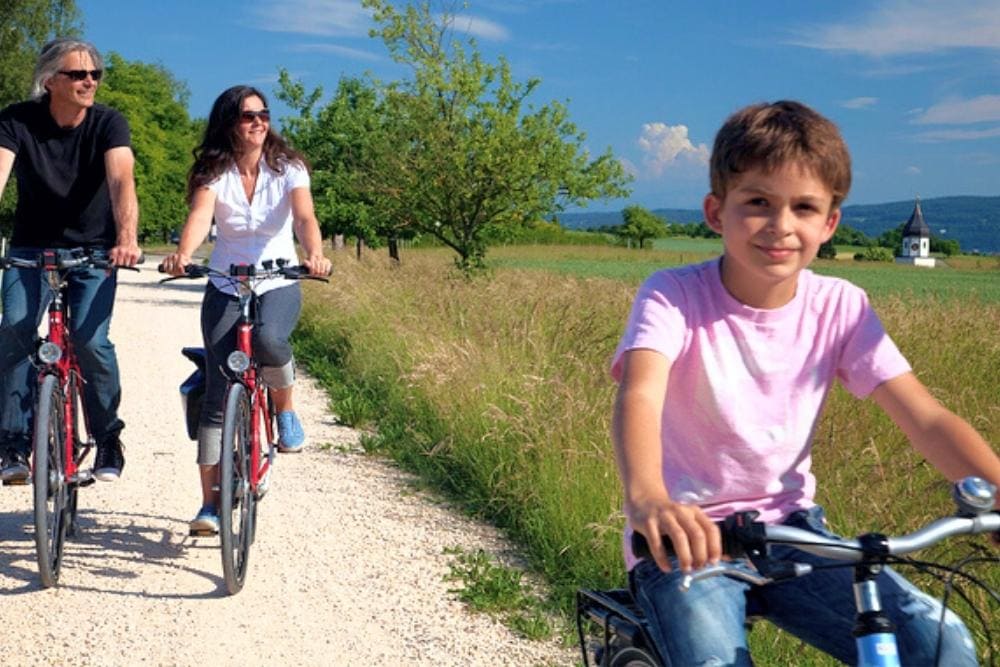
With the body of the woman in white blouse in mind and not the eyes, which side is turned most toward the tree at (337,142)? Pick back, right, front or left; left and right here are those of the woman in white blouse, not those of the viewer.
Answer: back

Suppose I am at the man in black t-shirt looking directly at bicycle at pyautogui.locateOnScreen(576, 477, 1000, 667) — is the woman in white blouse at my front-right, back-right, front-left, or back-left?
front-left

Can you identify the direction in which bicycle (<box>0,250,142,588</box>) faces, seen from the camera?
facing the viewer

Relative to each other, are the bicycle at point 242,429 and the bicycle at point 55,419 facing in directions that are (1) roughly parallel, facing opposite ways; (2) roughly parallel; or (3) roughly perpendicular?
roughly parallel

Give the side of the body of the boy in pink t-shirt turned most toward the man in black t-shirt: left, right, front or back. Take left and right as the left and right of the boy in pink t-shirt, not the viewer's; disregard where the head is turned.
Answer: back

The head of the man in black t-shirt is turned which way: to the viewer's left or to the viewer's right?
to the viewer's right

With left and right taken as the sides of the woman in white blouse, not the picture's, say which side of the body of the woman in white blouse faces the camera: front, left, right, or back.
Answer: front

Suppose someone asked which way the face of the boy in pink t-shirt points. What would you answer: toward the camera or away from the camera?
toward the camera

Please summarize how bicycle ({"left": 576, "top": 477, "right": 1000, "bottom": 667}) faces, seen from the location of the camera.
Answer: facing the viewer and to the right of the viewer

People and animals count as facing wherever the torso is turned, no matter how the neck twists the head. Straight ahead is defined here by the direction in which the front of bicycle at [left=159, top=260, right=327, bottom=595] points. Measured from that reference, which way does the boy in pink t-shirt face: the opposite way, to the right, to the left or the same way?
the same way

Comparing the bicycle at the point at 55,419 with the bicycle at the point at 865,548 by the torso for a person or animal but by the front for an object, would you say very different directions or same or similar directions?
same or similar directions

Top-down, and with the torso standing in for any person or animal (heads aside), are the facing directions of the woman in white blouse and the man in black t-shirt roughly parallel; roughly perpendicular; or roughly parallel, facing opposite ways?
roughly parallel

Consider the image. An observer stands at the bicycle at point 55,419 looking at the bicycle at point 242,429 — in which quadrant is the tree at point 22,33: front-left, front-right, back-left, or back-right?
back-left

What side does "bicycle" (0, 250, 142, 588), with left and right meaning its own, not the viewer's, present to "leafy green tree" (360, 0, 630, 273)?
back

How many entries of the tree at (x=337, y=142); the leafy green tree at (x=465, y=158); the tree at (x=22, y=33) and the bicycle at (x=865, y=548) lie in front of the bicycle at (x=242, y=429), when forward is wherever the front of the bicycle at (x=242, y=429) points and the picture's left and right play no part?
1

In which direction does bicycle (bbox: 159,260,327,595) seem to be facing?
toward the camera
